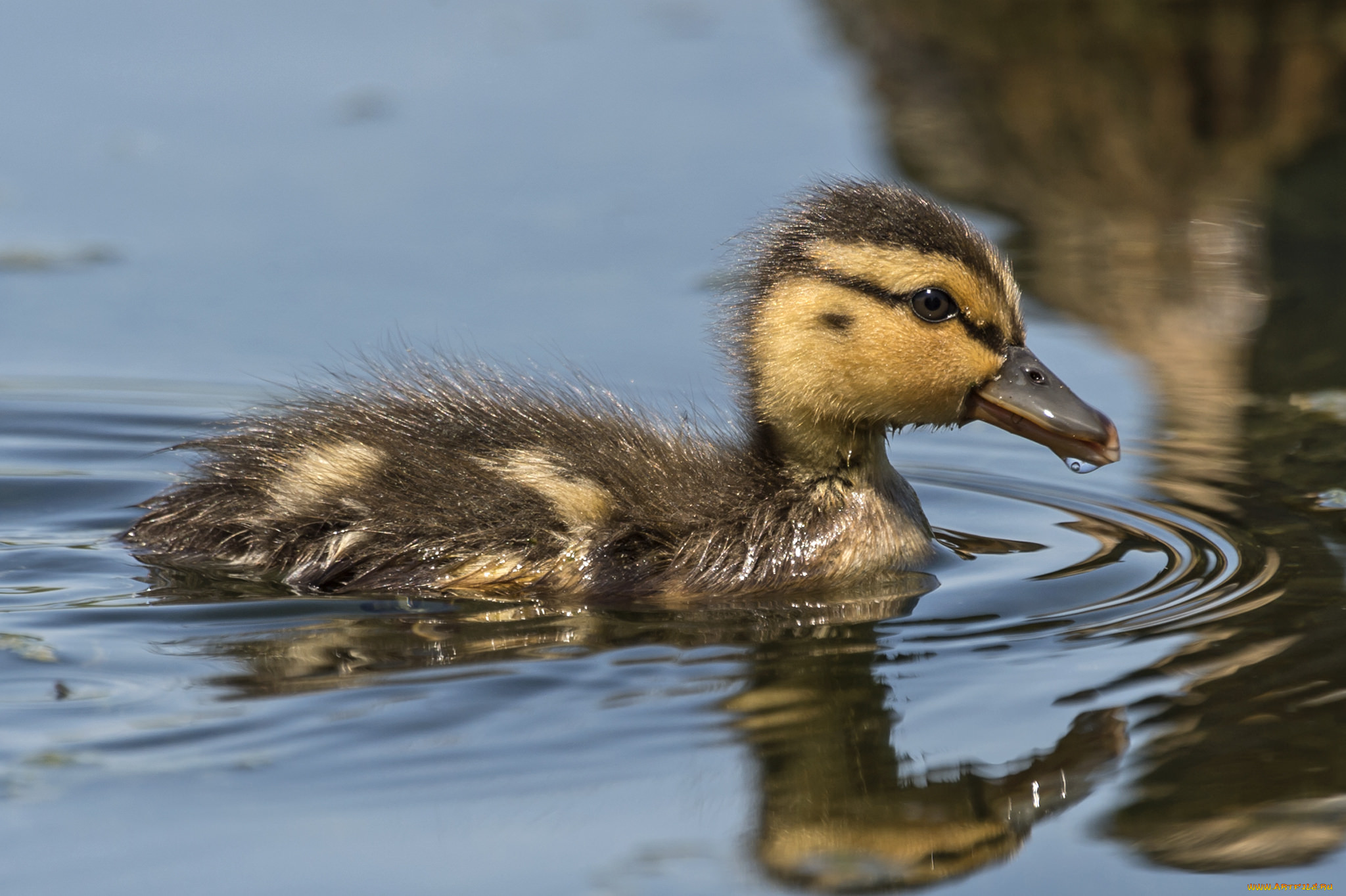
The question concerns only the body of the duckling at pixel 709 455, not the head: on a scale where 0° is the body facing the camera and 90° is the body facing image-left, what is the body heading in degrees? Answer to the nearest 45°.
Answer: approximately 270°
